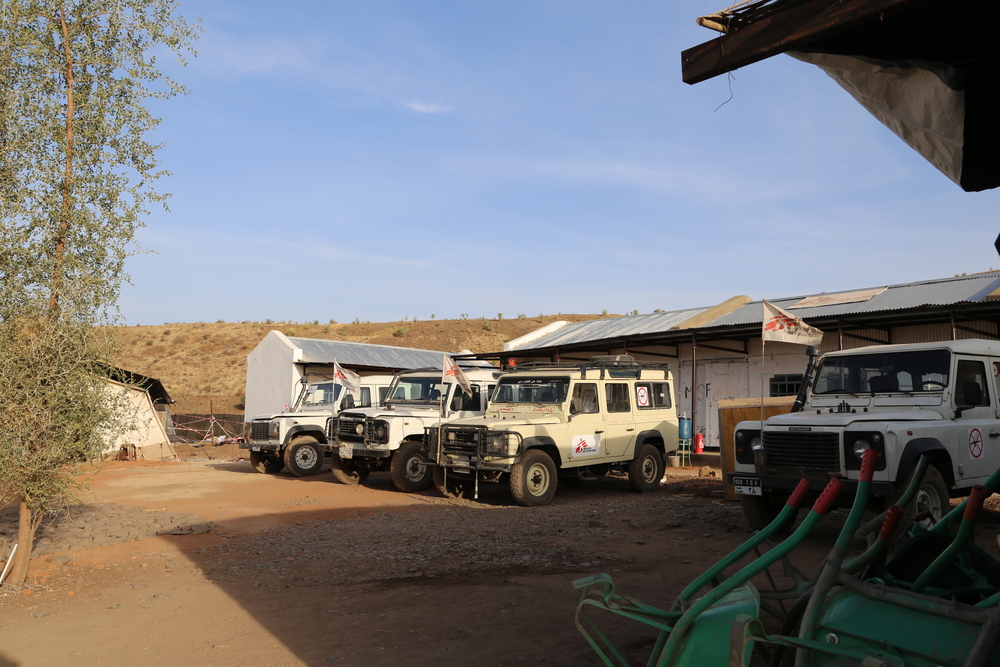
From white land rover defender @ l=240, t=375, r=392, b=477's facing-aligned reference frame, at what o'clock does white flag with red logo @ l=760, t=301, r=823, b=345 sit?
The white flag with red logo is roughly at 9 o'clock from the white land rover defender.

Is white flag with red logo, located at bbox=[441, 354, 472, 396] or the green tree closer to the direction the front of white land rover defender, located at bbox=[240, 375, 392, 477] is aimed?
the green tree

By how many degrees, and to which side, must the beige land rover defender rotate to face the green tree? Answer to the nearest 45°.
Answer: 0° — it already faces it

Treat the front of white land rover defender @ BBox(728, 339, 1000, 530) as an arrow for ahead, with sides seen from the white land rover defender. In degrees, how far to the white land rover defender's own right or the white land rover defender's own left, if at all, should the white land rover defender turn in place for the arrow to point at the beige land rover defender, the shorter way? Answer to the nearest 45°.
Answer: approximately 90° to the white land rover defender's own right

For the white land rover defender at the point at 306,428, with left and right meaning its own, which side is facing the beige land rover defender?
left

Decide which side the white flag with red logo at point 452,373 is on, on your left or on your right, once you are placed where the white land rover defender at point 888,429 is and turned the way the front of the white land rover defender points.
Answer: on your right

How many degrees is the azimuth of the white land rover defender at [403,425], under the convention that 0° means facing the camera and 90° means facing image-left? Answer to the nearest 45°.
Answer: approximately 45°

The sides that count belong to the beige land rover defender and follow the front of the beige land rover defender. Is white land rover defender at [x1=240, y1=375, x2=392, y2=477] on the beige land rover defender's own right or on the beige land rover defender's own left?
on the beige land rover defender's own right

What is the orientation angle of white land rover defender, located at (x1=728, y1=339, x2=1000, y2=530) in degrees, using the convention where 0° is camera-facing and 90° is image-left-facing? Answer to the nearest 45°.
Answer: approximately 45°
